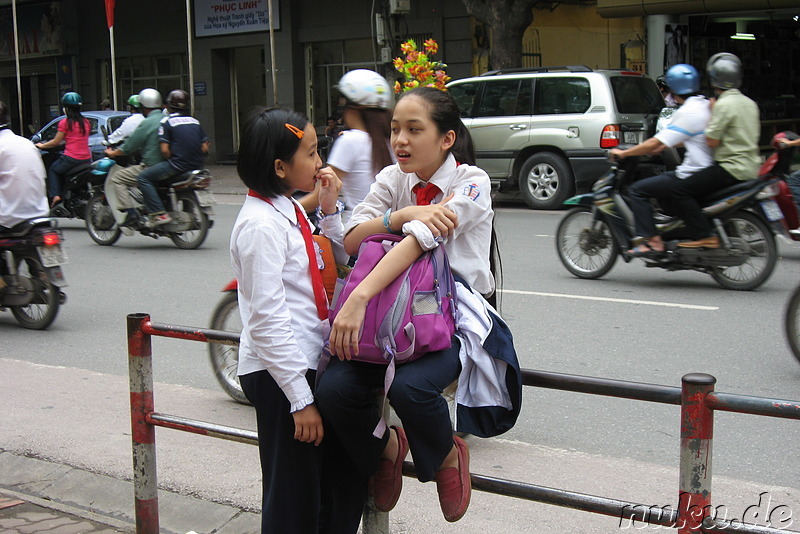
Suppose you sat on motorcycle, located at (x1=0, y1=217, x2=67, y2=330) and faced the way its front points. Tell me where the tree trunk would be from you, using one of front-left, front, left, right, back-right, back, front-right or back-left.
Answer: right

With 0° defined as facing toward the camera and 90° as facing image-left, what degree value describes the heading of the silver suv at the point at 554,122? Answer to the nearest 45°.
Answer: approximately 135°

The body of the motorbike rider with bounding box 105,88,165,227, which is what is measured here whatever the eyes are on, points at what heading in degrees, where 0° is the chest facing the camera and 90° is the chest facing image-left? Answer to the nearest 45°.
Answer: approximately 90°

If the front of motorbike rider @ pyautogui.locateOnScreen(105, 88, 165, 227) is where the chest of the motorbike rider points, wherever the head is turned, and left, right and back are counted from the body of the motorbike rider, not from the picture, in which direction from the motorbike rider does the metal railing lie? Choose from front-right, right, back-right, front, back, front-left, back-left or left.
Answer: left

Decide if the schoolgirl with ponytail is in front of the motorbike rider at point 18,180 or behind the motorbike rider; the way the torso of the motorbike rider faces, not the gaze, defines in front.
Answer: behind

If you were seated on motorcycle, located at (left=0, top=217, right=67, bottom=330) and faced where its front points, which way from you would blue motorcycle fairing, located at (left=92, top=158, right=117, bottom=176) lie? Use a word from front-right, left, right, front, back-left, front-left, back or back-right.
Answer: front-right

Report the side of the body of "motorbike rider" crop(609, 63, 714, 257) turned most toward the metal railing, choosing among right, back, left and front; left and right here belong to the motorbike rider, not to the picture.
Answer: left

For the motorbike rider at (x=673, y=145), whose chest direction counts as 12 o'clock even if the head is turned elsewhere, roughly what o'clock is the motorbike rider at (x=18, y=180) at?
the motorbike rider at (x=18, y=180) is roughly at 11 o'clock from the motorbike rider at (x=673, y=145).

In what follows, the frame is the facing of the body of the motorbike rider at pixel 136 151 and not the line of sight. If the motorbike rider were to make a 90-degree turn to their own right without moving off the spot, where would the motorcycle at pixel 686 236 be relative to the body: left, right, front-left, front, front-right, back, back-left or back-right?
back-right

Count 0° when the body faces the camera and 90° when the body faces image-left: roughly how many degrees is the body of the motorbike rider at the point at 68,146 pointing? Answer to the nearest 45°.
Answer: approximately 135°

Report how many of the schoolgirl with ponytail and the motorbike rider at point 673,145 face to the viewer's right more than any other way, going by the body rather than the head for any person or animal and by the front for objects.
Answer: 0

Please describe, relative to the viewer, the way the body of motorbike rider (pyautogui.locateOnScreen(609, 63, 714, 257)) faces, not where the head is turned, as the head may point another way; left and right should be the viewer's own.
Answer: facing to the left of the viewer

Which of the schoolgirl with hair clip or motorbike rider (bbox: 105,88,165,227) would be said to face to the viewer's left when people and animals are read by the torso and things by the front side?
the motorbike rider

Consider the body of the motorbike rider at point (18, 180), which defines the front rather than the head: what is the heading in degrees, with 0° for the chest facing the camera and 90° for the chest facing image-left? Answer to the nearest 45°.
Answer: approximately 135°

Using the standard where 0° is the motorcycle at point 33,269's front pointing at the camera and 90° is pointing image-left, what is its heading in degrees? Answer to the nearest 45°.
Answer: approximately 135°

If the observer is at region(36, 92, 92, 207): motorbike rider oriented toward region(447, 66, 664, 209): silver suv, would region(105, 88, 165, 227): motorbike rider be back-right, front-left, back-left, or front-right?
front-right

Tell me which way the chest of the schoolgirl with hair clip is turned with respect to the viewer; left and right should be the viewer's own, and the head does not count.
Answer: facing to the right of the viewer

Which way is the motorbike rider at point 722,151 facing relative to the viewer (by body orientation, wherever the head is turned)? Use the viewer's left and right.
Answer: facing to the left of the viewer
